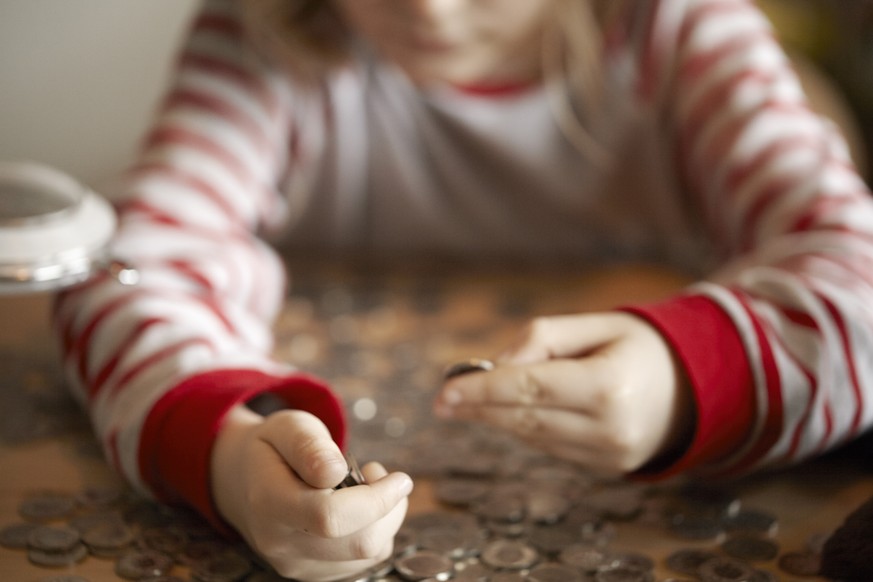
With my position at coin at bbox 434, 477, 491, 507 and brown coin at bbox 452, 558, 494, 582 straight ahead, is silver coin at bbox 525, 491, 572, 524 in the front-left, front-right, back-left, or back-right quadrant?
front-left

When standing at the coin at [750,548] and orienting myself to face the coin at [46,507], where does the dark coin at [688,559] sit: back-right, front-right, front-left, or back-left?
front-left

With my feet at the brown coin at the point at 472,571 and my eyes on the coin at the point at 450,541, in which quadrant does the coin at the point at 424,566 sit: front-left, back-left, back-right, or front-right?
front-left

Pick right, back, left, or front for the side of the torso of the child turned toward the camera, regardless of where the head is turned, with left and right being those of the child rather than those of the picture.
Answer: front
